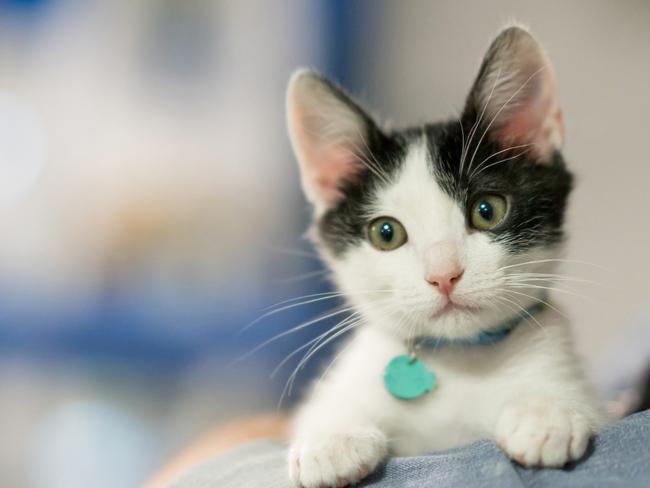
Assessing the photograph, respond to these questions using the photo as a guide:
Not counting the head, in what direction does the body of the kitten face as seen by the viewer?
toward the camera

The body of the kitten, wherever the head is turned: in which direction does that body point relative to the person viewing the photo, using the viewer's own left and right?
facing the viewer
